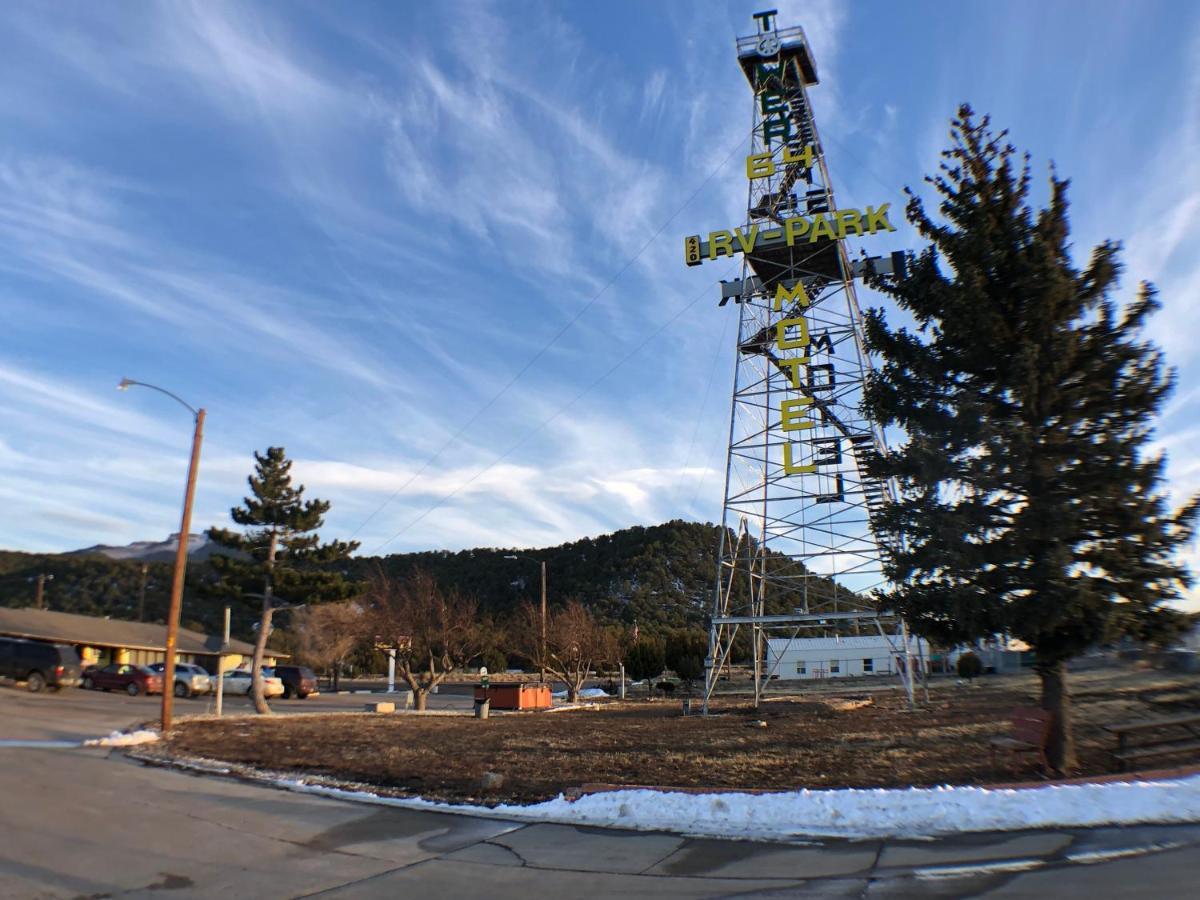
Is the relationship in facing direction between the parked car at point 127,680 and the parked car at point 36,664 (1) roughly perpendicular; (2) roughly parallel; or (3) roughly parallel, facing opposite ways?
roughly parallel

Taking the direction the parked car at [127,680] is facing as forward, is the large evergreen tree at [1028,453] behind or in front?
behind

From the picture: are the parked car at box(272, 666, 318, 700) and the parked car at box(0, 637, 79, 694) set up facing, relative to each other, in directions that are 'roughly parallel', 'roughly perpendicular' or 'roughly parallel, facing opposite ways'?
roughly parallel

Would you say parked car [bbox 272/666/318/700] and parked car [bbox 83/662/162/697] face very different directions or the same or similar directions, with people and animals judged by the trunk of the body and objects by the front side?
same or similar directions

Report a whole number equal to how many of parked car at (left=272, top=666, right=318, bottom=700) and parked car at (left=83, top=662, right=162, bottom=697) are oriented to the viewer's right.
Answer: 0

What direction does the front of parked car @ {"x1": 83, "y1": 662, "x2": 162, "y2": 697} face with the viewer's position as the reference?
facing away from the viewer and to the left of the viewer

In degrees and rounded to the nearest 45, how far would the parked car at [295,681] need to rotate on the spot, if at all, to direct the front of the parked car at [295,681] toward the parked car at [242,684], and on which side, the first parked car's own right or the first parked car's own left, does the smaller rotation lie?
approximately 45° to the first parked car's own left

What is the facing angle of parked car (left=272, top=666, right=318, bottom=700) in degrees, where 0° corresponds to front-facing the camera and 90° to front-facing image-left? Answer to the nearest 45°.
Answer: approximately 135°

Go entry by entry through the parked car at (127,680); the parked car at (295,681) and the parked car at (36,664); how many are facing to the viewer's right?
0

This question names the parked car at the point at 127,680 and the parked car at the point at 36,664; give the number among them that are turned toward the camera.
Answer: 0

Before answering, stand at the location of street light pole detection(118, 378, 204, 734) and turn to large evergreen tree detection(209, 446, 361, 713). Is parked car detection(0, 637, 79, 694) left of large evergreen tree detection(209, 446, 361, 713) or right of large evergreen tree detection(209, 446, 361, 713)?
left

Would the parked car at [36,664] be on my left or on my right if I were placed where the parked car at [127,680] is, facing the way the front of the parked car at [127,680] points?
on my left

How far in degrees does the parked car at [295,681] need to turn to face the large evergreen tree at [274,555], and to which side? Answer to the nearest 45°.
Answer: approximately 135° to its left
